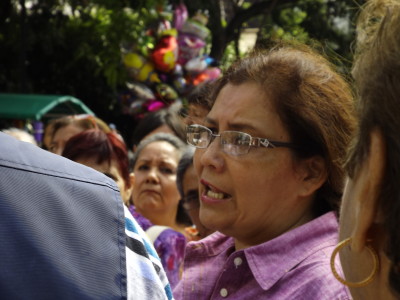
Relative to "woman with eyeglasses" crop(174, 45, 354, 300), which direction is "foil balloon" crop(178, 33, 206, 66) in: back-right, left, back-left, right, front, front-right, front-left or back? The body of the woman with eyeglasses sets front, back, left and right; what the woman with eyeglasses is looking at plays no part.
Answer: back-right

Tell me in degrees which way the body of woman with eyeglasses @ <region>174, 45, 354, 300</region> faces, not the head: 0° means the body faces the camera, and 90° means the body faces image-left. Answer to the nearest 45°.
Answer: approximately 45°

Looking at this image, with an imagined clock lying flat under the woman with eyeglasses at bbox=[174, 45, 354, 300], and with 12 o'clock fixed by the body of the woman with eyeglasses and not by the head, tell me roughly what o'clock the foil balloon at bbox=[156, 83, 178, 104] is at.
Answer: The foil balloon is roughly at 4 o'clock from the woman with eyeglasses.

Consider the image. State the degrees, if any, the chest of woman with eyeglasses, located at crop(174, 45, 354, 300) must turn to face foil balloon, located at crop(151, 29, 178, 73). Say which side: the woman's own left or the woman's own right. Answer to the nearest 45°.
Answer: approximately 135° to the woman's own right

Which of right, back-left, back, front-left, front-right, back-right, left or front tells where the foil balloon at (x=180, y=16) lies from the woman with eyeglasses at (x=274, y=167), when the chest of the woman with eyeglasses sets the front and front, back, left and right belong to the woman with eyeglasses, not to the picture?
back-right

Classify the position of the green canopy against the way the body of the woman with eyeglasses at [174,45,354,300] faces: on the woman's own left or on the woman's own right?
on the woman's own right

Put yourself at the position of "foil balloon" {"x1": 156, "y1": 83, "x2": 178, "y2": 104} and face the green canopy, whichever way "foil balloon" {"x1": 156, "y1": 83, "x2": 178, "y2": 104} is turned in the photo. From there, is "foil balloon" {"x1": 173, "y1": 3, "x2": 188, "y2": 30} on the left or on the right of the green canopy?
right
